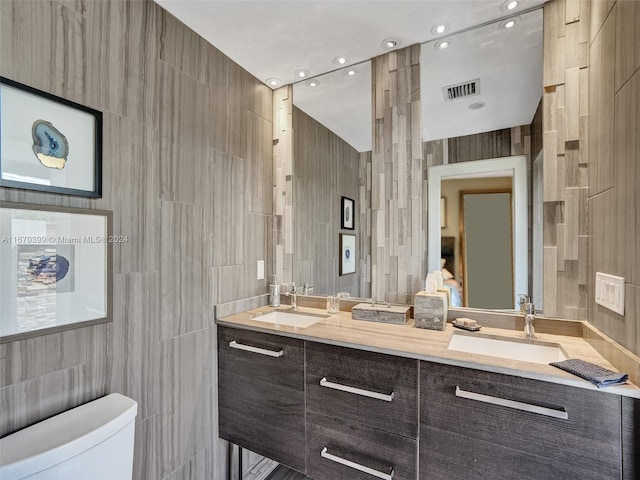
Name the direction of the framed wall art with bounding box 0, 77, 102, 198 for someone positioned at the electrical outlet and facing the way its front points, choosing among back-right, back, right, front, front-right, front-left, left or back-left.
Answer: right

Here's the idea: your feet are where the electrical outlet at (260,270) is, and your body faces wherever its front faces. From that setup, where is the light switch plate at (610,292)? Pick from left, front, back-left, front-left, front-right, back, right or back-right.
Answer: front

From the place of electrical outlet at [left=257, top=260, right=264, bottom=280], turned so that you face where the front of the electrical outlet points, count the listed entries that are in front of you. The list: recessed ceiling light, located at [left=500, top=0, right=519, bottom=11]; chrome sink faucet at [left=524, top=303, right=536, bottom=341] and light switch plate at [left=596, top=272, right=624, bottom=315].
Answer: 3

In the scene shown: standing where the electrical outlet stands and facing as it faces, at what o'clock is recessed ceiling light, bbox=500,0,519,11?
The recessed ceiling light is roughly at 12 o'clock from the electrical outlet.

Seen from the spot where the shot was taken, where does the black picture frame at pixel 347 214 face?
facing the viewer and to the right of the viewer
